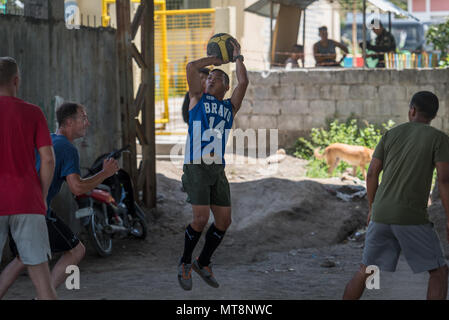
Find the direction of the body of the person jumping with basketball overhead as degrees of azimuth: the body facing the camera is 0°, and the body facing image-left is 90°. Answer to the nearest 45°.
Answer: approximately 315°

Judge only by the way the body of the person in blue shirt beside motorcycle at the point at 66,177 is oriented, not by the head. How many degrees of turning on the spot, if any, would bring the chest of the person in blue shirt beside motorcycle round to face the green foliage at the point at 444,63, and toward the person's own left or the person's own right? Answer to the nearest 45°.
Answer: approximately 45° to the person's own left

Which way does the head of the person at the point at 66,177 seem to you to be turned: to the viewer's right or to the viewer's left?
to the viewer's right

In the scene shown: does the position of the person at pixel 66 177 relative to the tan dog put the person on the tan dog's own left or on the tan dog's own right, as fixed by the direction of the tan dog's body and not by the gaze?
on the tan dog's own right

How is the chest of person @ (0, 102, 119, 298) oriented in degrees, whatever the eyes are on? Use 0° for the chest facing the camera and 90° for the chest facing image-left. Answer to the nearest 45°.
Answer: approximately 270°

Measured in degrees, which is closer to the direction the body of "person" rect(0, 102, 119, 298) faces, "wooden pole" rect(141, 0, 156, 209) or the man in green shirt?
the man in green shirt

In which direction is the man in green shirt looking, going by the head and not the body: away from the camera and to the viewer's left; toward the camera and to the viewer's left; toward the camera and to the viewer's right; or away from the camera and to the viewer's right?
away from the camera and to the viewer's left
